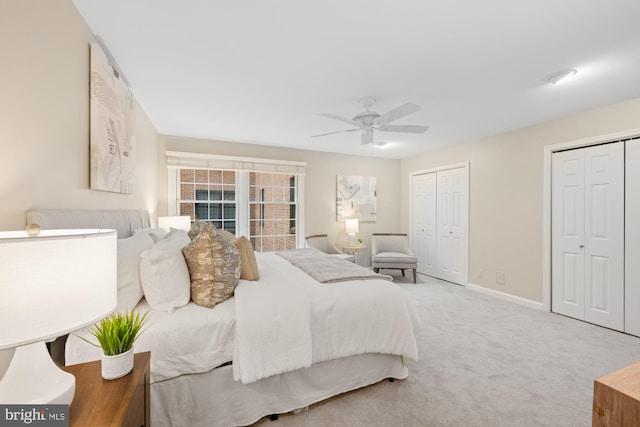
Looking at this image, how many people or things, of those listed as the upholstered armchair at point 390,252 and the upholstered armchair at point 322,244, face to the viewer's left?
0

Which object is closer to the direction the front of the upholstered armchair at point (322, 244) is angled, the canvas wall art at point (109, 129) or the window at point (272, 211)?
the canvas wall art

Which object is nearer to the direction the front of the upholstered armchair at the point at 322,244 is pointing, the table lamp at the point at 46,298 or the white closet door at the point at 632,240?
the white closet door

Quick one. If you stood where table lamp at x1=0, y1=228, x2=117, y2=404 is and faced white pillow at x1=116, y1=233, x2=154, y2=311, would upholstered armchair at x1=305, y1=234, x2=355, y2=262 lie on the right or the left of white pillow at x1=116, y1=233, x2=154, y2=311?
right

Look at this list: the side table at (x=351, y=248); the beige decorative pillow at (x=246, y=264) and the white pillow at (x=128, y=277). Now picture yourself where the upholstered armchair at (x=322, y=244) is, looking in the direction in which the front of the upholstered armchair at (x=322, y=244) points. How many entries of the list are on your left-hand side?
1

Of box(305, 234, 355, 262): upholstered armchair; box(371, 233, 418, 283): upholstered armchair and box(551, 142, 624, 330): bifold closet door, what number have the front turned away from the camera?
0

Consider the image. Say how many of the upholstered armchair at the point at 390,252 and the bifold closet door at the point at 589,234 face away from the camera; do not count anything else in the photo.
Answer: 0

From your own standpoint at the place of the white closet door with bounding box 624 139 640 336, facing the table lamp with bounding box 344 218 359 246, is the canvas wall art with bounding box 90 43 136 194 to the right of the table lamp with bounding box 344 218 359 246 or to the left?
left

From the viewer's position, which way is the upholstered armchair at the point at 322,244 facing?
facing the viewer and to the right of the viewer

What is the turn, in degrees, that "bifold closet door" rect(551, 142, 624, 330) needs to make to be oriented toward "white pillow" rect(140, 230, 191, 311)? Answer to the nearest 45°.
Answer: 0° — it already faces it

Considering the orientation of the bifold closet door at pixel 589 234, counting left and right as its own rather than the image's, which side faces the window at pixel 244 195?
front

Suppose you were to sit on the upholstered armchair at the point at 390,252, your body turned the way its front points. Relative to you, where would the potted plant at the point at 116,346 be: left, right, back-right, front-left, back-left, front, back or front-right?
front

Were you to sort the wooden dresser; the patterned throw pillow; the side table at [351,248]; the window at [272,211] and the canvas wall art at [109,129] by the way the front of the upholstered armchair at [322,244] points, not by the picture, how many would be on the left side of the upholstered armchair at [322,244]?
1

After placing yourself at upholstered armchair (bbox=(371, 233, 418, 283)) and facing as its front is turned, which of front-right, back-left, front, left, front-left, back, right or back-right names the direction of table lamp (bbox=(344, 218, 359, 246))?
right

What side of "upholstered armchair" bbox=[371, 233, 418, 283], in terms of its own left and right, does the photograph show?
front

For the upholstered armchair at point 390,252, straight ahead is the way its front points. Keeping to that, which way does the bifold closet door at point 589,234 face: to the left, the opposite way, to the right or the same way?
to the right

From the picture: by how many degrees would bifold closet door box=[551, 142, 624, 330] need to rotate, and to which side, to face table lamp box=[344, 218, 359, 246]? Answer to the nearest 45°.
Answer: approximately 45° to its right
